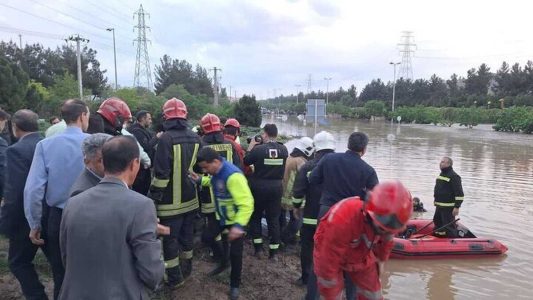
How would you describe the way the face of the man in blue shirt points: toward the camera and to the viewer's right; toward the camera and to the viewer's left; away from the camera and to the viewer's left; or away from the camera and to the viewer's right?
away from the camera and to the viewer's right

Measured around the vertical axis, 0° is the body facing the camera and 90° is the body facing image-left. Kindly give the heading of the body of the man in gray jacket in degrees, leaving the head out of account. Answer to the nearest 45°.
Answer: approximately 225°

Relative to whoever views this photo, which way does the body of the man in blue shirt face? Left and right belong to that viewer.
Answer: facing away from the viewer and to the right of the viewer

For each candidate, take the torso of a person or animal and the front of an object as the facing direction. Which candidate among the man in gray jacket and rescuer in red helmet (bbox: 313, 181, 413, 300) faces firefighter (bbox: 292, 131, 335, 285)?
the man in gray jacket
